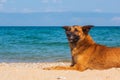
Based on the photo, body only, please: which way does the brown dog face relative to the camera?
to the viewer's left
